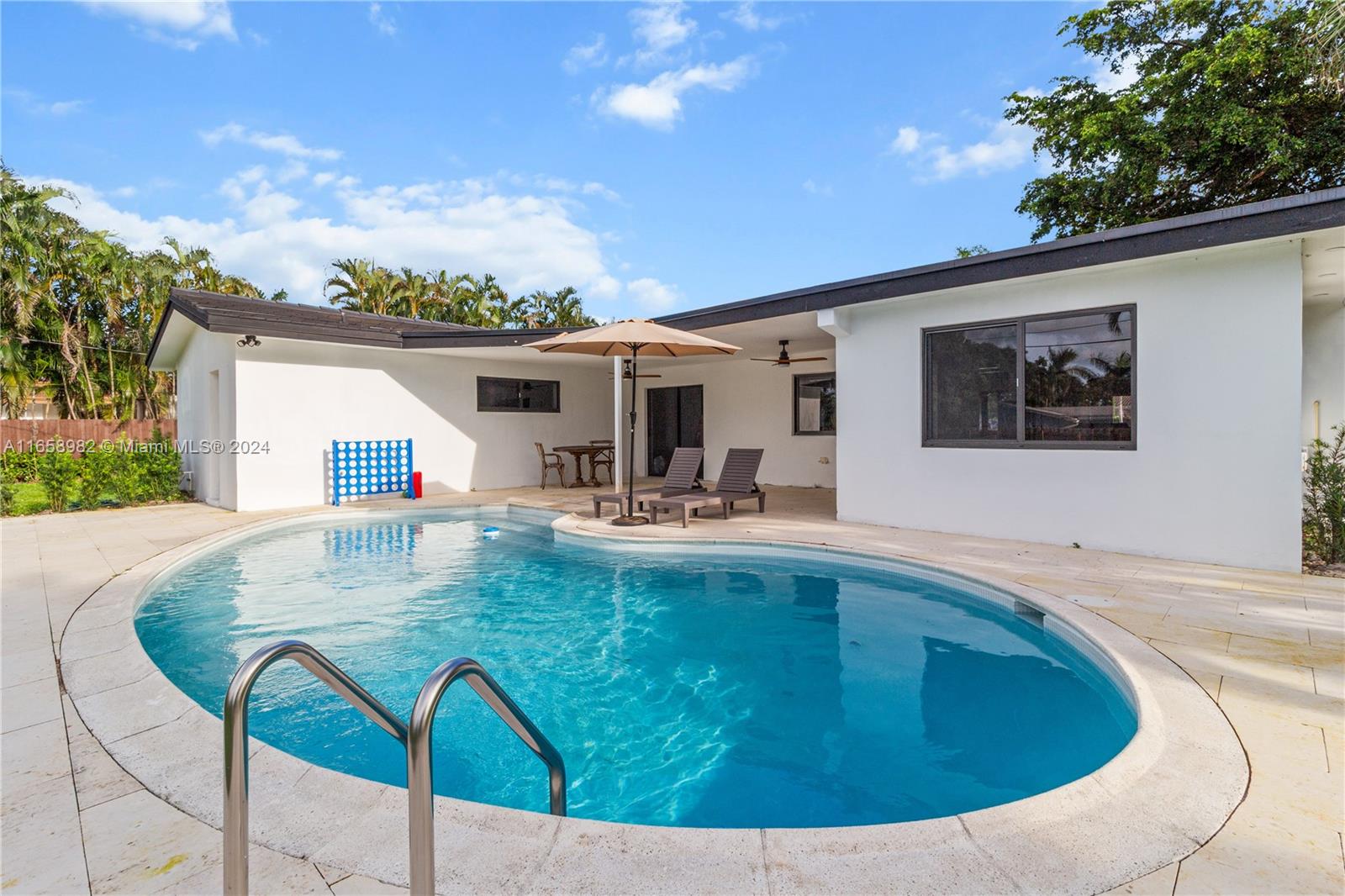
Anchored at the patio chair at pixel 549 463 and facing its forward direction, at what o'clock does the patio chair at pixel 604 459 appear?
the patio chair at pixel 604 459 is roughly at 11 o'clock from the patio chair at pixel 549 463.

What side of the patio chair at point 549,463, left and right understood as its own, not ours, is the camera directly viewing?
right

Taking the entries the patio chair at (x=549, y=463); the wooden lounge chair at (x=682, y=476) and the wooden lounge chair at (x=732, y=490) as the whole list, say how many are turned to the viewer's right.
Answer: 1

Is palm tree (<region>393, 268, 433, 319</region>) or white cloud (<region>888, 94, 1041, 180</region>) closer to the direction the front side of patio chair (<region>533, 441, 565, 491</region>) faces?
the white cloud

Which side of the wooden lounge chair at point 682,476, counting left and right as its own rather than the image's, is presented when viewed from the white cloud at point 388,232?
right

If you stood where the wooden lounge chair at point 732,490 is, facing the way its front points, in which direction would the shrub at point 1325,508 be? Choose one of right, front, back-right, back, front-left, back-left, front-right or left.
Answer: left

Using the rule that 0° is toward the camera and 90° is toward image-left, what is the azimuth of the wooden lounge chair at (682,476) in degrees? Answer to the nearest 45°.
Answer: approximately 45°
